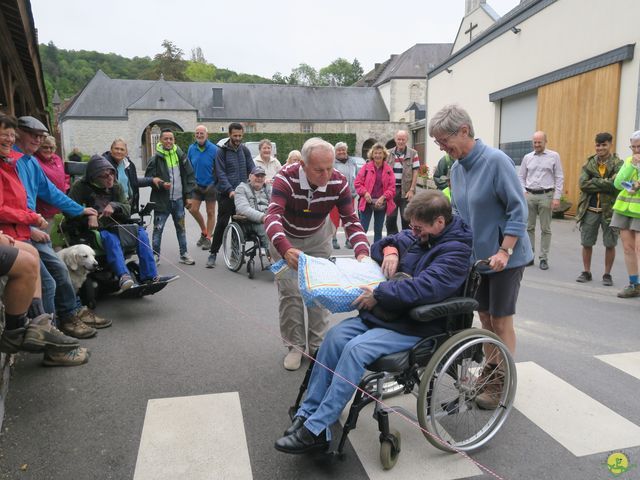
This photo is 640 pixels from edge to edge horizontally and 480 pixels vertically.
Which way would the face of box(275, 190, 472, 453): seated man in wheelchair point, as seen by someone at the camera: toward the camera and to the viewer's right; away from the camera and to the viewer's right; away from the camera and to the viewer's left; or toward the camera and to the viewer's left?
toward the camera and to the viewer's left

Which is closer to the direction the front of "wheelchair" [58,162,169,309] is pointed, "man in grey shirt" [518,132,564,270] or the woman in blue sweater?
the woman in blue sweater

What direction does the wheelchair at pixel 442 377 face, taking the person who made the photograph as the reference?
facing the viewer and to the left of the viewer

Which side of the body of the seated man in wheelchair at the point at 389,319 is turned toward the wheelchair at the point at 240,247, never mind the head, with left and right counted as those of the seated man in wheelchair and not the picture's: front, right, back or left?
right

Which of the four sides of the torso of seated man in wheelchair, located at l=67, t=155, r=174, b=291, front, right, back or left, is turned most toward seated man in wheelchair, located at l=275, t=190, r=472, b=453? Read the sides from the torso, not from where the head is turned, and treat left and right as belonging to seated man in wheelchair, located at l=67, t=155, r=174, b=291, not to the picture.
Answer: front

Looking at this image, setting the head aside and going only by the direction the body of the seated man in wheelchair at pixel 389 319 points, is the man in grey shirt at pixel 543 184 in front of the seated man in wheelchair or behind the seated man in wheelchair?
behind

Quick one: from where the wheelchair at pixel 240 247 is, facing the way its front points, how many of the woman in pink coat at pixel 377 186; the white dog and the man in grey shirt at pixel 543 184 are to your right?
1

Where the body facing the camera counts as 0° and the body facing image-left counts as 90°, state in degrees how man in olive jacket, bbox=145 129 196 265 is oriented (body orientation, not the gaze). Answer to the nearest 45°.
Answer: approximately 0°

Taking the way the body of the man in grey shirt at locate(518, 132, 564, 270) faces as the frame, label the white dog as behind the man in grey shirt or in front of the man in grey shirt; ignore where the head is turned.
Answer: in front

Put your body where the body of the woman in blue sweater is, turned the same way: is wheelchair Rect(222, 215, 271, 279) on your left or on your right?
on your right

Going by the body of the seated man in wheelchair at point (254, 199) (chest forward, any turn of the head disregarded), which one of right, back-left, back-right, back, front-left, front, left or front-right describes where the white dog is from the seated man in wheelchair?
right

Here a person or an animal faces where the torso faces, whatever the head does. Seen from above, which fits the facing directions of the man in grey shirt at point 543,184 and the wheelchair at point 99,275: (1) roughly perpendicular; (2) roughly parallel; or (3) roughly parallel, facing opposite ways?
roughly perpendicular

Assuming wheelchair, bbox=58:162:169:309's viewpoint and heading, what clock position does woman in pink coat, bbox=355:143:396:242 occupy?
The woman in pink coat is roughly at 10 o'clock from the wheelchair.

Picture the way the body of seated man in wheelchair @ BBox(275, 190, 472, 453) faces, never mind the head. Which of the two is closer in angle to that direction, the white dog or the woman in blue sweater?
the white dog

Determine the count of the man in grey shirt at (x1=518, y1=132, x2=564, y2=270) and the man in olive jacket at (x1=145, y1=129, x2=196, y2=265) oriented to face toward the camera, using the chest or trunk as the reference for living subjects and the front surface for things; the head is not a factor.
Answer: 2

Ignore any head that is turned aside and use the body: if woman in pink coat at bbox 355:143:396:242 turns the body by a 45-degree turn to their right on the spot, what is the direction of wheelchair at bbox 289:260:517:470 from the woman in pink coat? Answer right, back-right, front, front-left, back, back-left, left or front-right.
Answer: front-left

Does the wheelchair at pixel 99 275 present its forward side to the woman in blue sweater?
yes
